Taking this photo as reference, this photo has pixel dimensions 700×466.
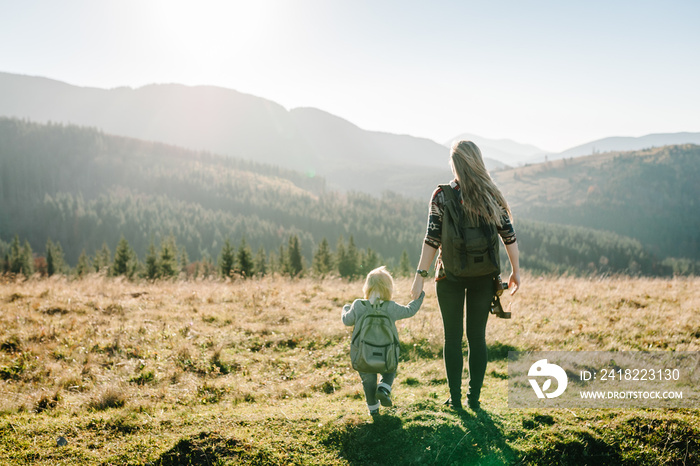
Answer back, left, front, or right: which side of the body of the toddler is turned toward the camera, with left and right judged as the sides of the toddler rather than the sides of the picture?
back

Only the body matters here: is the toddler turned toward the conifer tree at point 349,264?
yes

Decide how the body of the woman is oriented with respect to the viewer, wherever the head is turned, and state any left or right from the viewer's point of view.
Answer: facing away from the viewer

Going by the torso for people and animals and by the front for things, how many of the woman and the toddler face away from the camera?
2

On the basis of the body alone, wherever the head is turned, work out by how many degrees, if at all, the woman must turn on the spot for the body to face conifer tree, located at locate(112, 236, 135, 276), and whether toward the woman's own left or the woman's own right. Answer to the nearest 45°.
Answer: approximately 45° to the woman's own left

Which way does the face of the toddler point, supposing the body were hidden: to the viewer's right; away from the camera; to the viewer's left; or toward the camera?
away from the camera

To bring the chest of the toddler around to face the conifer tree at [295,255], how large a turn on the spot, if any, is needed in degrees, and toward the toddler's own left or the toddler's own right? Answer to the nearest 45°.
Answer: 0° — they already face it

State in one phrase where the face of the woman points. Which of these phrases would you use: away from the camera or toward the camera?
away from the camera
